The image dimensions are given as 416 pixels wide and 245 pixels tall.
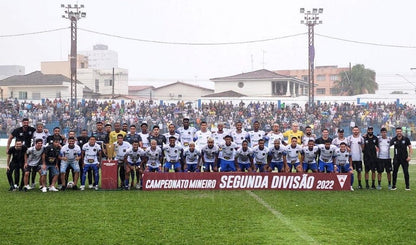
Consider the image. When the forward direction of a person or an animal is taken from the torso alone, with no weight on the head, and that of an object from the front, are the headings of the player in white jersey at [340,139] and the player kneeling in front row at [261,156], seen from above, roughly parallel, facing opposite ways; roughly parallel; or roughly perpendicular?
roughly parallel

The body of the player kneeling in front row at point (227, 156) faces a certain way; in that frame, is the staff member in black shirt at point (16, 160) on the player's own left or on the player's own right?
on the player's own right

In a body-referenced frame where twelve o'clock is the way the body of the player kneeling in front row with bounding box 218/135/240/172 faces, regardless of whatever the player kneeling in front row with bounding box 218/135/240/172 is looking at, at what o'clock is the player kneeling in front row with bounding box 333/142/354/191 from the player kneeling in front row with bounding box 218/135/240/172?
the player kneeling in front row with bounding box 333/142/354/191 is roughly at 9 o'clock from the player kneeling in front row with bounding box 218/135/240/172.

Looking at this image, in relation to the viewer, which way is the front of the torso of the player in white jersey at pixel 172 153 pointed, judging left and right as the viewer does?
facing the viewer

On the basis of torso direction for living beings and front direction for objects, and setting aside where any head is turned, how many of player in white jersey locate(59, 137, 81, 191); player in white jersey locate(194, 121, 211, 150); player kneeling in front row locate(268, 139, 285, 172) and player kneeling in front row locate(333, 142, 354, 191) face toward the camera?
4

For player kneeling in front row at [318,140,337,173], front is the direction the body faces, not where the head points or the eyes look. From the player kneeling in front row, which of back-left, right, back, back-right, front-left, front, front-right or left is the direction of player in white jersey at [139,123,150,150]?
right

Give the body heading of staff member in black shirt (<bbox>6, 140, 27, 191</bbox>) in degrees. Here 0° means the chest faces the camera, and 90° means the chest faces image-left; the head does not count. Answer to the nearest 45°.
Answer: approximately 0°

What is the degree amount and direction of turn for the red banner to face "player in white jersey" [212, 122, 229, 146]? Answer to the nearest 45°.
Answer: approximately 180°

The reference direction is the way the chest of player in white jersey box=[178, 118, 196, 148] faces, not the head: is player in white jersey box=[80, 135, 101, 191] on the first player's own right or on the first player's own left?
on the first player's own right

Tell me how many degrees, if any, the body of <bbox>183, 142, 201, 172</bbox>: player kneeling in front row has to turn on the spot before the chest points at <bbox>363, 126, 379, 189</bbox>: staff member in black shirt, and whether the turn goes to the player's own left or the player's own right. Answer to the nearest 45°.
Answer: approximately 90° to the player's own left

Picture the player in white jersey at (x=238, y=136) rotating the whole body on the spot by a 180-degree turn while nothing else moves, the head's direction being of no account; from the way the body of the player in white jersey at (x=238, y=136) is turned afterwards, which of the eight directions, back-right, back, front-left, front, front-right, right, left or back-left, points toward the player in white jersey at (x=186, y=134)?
left

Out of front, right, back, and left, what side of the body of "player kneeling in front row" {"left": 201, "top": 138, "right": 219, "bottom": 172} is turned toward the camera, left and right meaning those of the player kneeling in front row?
front

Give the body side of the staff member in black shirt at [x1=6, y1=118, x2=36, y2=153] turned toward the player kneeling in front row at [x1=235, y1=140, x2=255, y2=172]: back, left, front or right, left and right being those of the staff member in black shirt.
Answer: left

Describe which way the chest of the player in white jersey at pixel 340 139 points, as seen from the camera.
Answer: toward the camera
